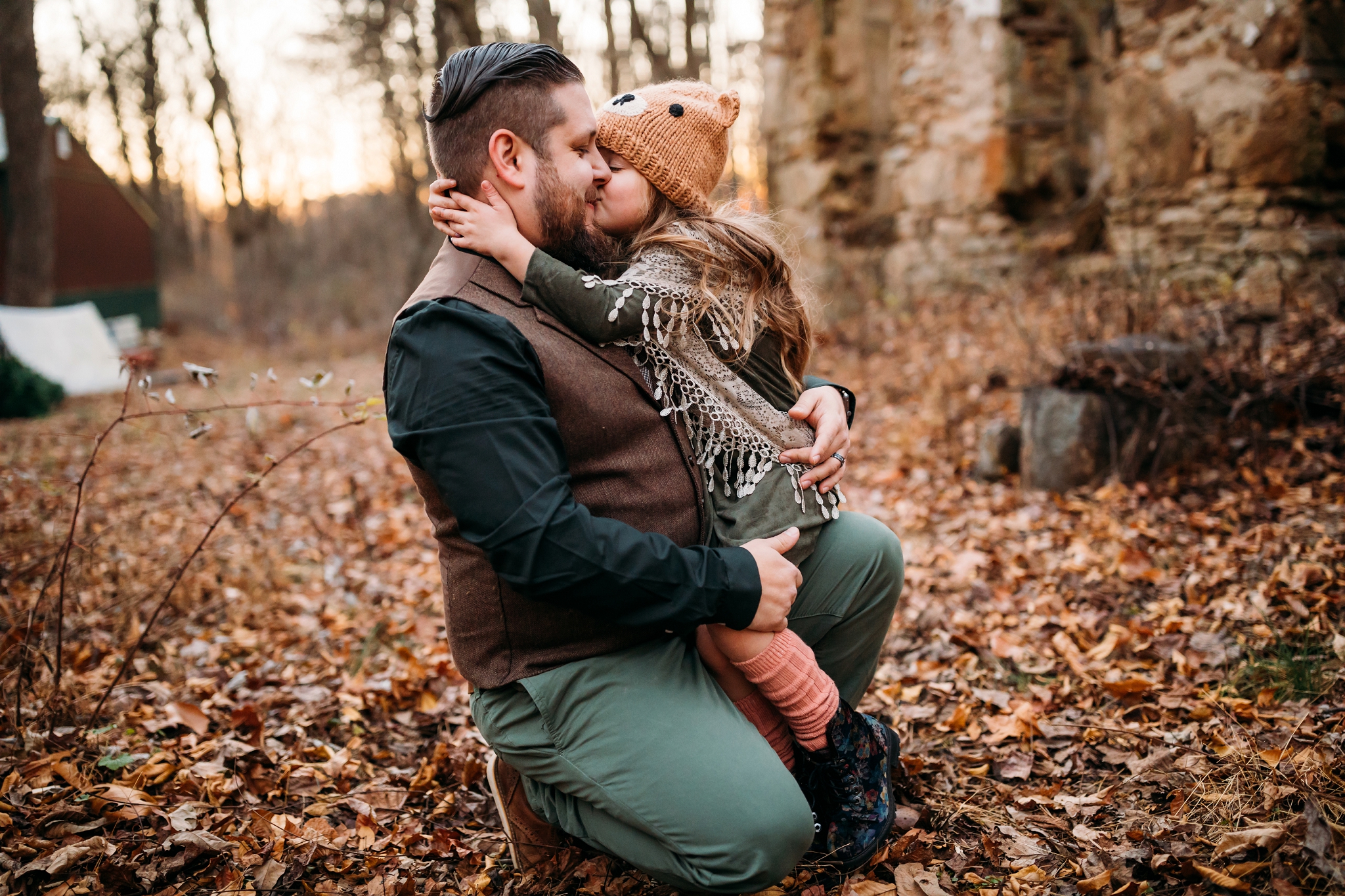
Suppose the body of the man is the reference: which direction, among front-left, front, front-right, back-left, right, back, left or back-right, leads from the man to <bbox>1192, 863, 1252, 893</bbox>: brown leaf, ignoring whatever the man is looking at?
front

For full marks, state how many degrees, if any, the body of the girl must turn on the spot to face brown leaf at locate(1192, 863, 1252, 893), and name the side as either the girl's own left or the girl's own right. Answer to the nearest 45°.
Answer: approximately 135° to the girl's own left

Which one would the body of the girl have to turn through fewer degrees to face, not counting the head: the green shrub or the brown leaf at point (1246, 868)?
the green shrub

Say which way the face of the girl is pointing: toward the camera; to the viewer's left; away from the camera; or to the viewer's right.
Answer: to the viewer's left

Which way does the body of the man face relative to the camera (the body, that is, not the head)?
to the viewer's right

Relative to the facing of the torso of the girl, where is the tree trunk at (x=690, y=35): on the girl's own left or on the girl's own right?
on the girl's own right

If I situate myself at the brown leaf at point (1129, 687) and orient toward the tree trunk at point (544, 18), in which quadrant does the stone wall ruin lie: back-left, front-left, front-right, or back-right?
front-right

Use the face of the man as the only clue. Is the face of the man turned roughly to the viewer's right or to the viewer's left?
to the viewer's right

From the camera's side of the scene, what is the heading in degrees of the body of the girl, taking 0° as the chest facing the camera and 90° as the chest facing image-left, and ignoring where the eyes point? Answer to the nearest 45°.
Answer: approximately 90°

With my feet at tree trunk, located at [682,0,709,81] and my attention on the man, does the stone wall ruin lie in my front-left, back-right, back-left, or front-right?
front-left

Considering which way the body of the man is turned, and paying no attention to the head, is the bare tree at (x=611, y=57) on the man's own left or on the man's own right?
on the man's own left
